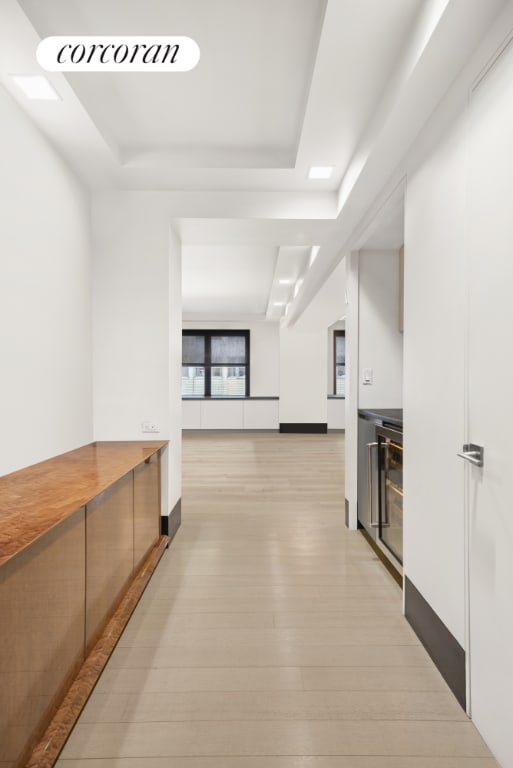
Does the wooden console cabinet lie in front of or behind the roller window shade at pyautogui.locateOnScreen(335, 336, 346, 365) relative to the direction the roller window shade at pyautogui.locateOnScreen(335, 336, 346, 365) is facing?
in front

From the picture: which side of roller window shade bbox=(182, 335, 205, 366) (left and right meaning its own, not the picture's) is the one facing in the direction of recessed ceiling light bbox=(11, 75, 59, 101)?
front

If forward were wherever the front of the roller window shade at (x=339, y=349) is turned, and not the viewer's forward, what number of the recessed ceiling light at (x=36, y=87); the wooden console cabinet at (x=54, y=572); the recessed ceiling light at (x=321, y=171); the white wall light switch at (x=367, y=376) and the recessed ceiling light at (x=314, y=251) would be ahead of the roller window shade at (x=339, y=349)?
5

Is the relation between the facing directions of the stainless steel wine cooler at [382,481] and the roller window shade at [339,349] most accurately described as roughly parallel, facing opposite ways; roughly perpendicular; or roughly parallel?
roughly perpendicular

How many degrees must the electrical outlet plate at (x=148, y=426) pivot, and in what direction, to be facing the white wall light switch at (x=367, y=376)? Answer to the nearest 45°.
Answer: approximately 90° to its left

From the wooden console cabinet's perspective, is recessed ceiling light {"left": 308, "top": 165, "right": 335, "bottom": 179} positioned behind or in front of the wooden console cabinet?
in front

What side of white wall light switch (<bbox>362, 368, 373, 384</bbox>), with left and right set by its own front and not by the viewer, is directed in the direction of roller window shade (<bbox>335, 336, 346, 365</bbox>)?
back

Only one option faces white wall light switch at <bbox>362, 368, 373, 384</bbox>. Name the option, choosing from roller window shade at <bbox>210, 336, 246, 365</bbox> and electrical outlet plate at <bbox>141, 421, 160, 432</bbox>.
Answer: the roller window shade

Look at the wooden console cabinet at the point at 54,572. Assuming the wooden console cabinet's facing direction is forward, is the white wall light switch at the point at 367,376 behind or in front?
in front
